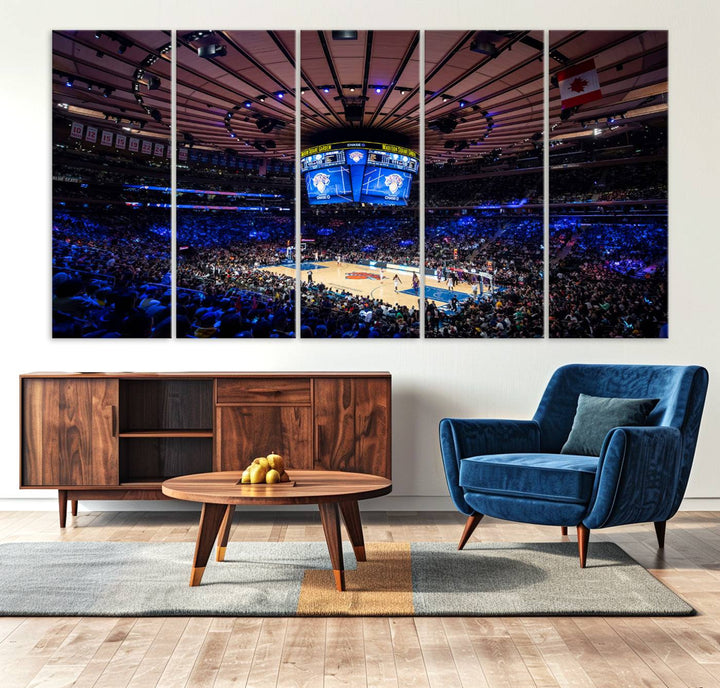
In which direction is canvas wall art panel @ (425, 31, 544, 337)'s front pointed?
toward the camera

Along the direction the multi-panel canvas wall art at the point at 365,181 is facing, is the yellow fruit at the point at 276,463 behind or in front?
in front

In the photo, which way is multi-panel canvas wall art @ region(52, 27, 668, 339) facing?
toward the camera

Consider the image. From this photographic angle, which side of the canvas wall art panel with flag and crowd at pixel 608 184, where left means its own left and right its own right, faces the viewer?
front

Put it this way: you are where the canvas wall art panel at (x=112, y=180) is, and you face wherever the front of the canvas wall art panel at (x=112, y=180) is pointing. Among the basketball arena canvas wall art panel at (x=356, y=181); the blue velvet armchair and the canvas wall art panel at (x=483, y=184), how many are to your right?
0

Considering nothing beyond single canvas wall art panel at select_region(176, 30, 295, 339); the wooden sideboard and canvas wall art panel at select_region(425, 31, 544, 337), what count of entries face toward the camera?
3

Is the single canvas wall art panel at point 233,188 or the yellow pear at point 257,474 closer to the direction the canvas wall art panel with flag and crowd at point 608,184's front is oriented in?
the yellow pear

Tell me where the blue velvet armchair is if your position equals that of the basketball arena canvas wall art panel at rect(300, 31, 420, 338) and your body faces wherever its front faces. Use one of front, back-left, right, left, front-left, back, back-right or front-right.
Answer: front-left

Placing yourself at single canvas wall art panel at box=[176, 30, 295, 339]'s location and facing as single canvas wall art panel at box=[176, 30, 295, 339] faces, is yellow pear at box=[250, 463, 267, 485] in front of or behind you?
in front
